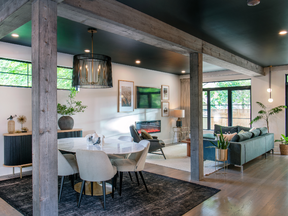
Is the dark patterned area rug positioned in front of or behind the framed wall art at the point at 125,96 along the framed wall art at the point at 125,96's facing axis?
in front

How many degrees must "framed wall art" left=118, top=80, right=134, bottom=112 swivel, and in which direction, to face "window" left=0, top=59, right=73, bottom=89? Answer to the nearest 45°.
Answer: approximately 90° to its right

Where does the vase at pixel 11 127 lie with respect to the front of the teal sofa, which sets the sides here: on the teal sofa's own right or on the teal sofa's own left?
on the teal sofa's own left

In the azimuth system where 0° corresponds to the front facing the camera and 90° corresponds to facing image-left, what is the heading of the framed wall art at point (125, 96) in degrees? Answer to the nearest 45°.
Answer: approximately 315°

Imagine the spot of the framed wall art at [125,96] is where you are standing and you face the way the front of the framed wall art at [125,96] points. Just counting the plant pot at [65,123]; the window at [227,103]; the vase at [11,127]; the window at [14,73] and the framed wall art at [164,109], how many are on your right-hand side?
3

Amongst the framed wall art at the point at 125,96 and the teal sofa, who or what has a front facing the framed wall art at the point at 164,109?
the teal sofa

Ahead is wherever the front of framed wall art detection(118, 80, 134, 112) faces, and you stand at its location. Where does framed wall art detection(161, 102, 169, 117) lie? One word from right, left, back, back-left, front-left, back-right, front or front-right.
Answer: left

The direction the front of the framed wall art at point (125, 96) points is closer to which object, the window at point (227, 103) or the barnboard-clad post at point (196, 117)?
the barnboard-clad post

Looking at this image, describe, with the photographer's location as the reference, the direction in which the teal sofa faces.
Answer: facing away from the viewer and to the left of the viewer

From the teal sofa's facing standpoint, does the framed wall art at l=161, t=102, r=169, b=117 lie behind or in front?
in front

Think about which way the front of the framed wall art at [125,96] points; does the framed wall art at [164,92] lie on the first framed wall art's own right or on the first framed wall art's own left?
on the first framed wall art's own left

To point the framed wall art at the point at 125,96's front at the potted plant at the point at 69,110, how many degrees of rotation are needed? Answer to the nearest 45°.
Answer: approximately 90° to its right

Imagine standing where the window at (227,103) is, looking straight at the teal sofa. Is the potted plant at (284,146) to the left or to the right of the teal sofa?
left

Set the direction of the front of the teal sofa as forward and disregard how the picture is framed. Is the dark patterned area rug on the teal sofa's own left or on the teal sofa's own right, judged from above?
on the teal sofa's own left

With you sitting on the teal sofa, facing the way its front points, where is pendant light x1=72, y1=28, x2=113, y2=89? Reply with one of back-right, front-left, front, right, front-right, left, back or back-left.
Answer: left
